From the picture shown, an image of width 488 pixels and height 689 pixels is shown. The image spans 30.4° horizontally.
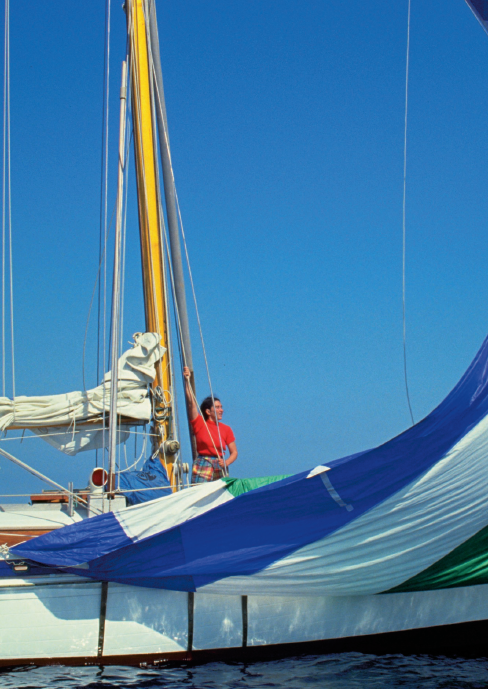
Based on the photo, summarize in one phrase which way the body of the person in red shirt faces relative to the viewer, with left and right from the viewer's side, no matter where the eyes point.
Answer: facing the viewer and to the right of the viewer

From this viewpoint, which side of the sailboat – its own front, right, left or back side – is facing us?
right

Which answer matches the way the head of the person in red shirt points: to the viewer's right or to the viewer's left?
to the viewer's right
